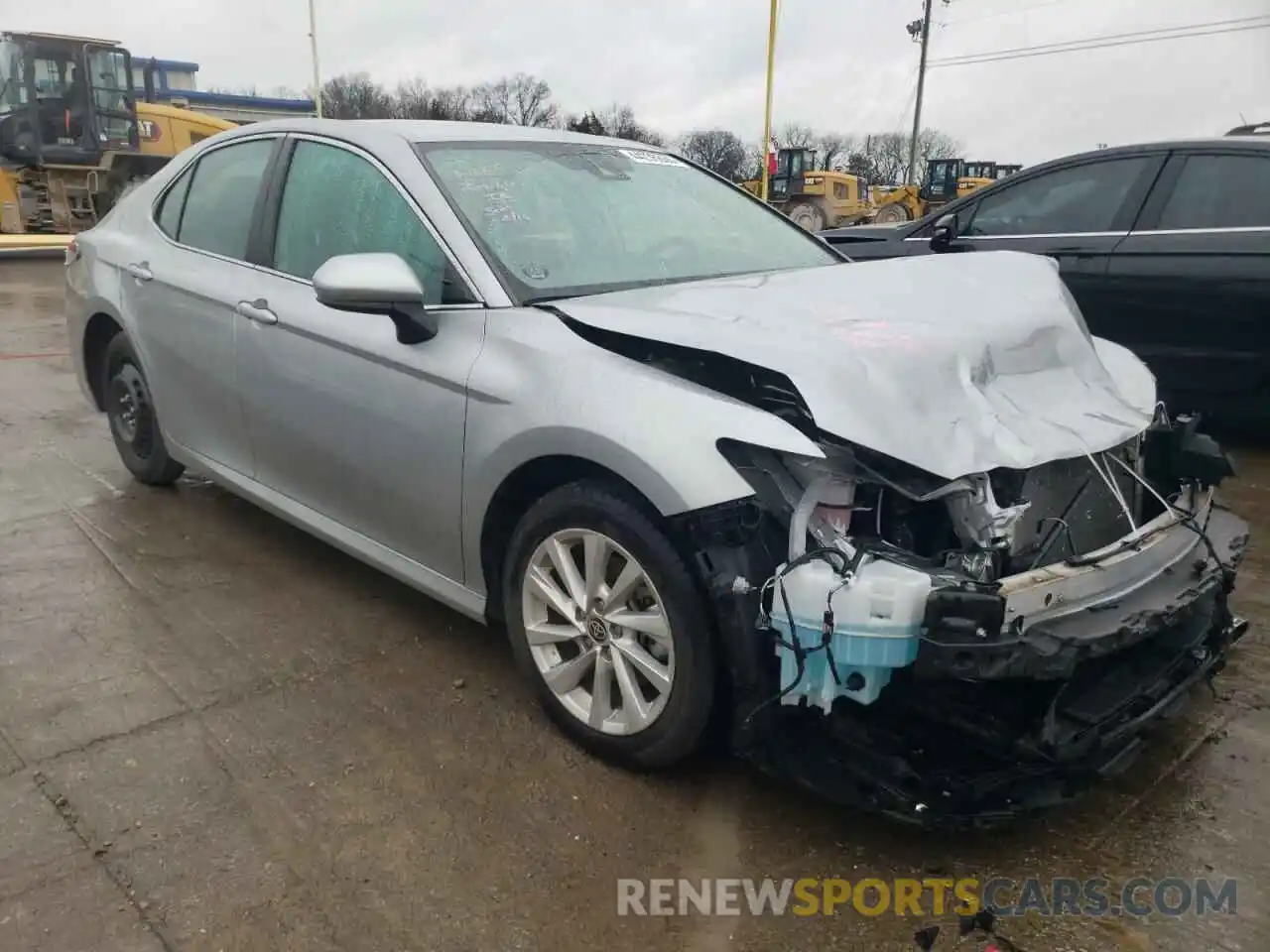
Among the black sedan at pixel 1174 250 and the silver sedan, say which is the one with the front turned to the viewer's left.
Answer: the black sedan

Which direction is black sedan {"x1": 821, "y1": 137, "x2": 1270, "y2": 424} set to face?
to the viewer's left

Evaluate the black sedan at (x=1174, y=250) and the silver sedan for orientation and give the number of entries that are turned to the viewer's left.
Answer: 1

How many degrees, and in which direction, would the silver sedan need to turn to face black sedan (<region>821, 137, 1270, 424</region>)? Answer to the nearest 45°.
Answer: approximately 90° to its left

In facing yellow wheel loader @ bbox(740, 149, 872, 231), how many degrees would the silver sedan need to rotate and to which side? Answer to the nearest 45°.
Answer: approximately 135° to its left

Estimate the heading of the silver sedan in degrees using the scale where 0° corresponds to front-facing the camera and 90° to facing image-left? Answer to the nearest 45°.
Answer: approximately 315°

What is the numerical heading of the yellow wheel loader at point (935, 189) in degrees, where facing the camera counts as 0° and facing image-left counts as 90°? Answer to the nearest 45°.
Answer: approximately 90°

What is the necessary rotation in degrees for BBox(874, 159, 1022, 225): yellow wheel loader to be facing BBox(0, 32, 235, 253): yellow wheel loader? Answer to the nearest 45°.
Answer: approximately 45° to its left

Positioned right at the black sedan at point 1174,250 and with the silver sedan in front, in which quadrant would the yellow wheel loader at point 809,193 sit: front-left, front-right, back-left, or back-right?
back-right
